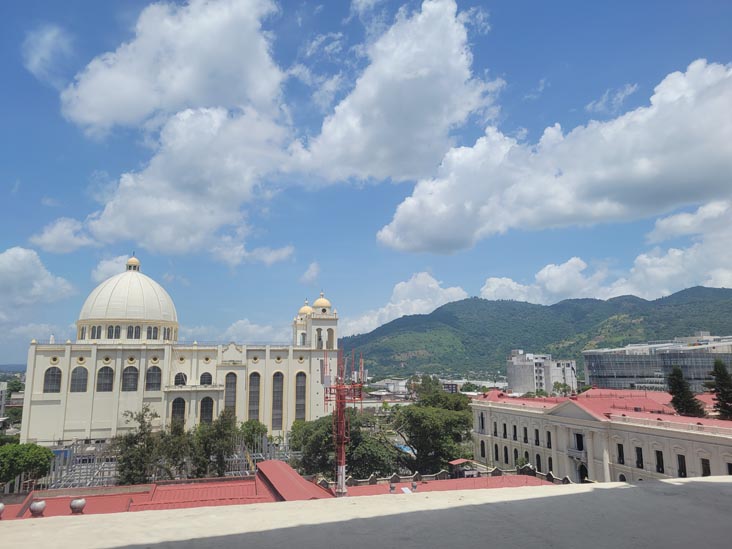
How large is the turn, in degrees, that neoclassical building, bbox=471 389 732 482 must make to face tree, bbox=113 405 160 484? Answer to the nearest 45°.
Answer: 0° — it already faces it

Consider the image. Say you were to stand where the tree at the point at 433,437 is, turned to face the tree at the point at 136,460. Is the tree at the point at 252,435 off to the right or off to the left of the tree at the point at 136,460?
right

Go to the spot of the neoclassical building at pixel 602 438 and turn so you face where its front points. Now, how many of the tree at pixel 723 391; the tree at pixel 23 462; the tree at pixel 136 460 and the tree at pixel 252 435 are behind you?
1

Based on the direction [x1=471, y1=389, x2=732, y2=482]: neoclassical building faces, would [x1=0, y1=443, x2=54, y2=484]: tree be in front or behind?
in front

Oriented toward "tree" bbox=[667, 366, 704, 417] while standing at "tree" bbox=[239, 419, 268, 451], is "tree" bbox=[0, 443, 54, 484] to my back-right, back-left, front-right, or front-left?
back-right

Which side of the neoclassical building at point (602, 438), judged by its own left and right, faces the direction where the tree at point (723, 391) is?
back

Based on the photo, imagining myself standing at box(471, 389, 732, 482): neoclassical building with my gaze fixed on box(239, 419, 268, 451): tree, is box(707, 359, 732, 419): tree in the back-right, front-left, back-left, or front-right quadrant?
back-right

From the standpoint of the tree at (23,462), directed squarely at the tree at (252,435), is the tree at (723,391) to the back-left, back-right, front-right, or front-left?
front-right

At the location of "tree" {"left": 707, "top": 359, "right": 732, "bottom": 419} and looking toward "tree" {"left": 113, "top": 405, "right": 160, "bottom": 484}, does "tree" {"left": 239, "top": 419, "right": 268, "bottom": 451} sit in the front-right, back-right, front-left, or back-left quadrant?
front-right

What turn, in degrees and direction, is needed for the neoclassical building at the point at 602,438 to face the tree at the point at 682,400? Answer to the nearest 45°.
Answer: approximately 180°

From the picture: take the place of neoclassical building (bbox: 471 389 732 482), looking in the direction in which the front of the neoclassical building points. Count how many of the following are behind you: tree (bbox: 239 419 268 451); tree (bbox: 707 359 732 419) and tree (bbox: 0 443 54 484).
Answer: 1

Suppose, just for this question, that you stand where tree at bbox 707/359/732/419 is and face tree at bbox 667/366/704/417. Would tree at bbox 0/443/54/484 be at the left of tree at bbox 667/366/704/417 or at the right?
left

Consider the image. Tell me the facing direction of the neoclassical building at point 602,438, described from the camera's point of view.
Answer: facing the viewer and to the left of the viewer

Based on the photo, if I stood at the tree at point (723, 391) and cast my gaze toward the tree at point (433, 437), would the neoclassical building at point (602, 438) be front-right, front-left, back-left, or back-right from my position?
front-left

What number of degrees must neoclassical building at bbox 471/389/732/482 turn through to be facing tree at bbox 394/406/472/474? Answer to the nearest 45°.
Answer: approximately 45° to its right
